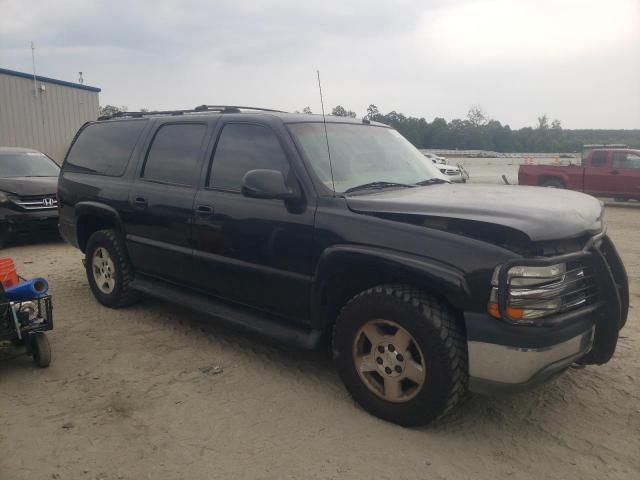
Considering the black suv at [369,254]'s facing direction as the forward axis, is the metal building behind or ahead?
behind

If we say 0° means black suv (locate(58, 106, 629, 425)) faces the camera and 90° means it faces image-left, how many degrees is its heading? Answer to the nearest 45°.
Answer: approximately 315°
